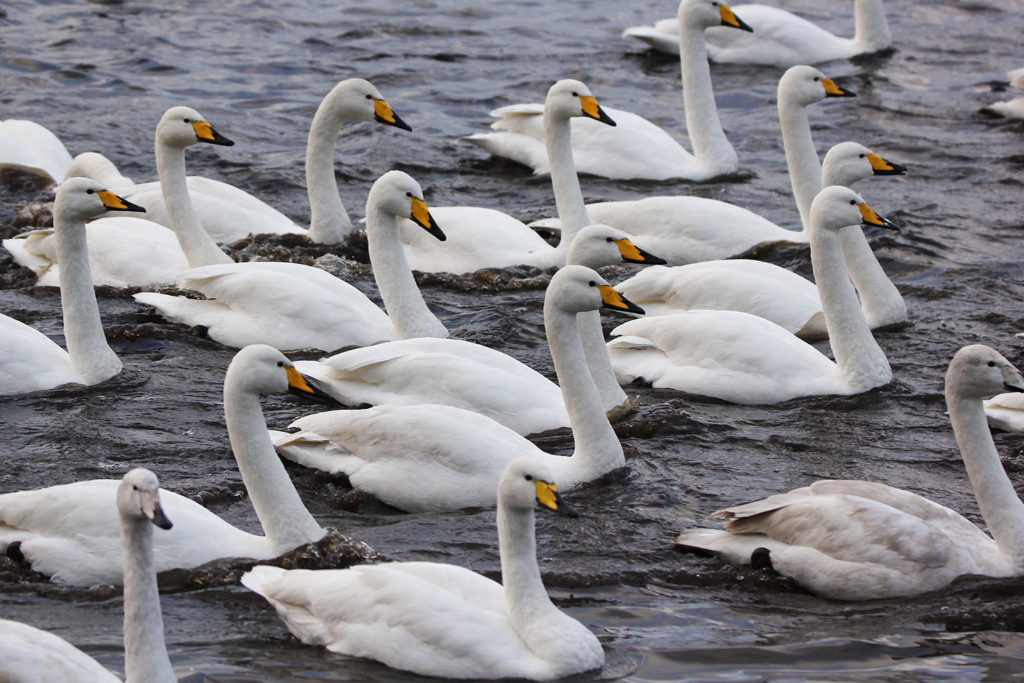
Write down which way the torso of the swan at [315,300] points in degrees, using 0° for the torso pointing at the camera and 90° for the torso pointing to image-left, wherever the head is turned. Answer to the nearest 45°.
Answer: approximately 270°

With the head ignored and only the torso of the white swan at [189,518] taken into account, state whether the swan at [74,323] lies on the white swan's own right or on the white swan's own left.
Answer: on the white swan's own left

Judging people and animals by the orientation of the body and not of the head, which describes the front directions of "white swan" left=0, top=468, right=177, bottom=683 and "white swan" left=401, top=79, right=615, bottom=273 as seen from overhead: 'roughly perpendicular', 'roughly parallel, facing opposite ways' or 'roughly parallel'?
roughly parallel

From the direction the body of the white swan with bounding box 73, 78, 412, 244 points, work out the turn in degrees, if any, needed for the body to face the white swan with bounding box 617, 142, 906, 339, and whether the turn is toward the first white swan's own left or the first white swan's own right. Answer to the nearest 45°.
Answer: approximately 45° to the first white swan's own right

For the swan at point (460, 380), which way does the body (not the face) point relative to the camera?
to the viewer's right

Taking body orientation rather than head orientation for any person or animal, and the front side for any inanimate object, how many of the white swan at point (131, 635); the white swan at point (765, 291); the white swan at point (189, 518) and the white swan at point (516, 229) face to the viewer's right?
4

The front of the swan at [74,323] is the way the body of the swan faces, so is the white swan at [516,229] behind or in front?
in front

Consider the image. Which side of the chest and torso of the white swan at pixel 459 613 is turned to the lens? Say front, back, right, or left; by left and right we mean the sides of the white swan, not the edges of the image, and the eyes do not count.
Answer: right

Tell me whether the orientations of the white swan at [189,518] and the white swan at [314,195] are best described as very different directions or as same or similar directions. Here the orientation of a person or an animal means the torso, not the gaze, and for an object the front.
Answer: same or similar directions

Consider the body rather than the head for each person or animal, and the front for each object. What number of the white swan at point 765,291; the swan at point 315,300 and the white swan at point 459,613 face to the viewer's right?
3

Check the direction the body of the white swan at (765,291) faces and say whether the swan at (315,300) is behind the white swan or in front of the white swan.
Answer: behind

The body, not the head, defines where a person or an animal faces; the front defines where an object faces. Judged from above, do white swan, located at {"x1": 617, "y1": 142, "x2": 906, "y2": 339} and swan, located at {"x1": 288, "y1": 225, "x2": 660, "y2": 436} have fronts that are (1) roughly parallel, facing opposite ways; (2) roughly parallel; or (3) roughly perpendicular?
roughly parallel

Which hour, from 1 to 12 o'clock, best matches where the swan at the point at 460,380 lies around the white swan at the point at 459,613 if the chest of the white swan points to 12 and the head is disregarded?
The swan is roughly at 9 o'clock from the white swan.

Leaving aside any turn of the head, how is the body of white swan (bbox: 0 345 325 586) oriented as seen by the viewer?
to the viewer's right

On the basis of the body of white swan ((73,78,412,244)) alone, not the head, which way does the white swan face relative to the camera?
to the viewer's right

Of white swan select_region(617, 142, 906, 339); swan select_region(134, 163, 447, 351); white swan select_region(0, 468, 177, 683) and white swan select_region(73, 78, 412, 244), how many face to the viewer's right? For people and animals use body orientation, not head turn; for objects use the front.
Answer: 4

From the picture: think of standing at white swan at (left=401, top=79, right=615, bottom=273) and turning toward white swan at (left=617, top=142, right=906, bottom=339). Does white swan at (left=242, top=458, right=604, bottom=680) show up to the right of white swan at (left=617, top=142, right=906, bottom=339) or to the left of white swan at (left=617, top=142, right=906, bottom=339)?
right

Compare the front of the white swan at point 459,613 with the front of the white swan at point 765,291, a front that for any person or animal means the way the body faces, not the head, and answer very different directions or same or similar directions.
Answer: same or similar directions

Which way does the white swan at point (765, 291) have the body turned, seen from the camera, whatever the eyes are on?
to the viewer's right
